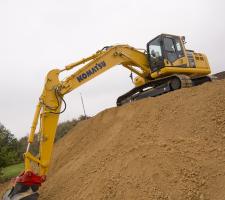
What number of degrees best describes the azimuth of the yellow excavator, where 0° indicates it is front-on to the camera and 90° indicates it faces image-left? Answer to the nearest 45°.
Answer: approximately 45°
